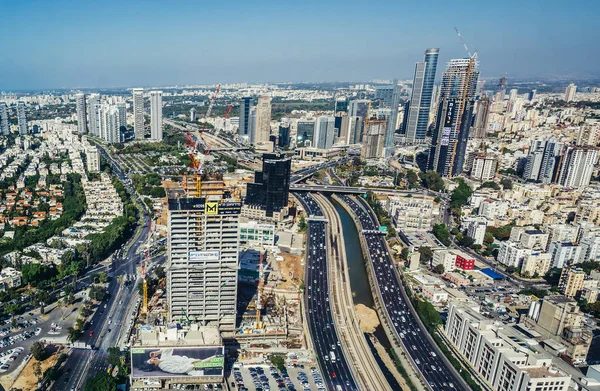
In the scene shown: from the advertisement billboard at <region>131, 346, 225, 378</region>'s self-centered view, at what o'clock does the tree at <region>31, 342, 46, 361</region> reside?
The tree is roughly at 4 o'clock from the advertisement billboard.

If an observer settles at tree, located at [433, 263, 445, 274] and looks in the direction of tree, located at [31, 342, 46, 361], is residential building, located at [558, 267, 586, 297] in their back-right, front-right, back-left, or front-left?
back-left

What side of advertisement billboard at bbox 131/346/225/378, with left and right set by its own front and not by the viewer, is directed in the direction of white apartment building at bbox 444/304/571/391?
left

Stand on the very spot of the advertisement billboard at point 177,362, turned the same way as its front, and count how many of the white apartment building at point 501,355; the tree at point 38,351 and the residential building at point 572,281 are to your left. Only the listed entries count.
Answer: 2

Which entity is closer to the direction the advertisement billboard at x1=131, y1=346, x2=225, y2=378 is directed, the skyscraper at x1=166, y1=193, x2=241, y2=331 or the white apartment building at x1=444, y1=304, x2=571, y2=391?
the white apartment building

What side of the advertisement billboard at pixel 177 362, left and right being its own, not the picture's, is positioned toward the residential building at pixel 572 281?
left

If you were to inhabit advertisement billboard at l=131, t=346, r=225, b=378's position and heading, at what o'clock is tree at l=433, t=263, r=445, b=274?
The tree is roughly at 8 o'clock from the advertisement billboard.

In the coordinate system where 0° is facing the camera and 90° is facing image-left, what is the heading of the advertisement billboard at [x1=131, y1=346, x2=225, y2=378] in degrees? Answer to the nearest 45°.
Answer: approximately 0°

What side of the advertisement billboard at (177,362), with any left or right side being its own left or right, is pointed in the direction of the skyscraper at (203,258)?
back

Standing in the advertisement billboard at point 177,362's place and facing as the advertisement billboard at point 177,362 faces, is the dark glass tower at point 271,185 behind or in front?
behind

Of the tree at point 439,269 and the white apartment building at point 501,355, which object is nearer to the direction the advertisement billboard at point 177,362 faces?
the white apartment building
